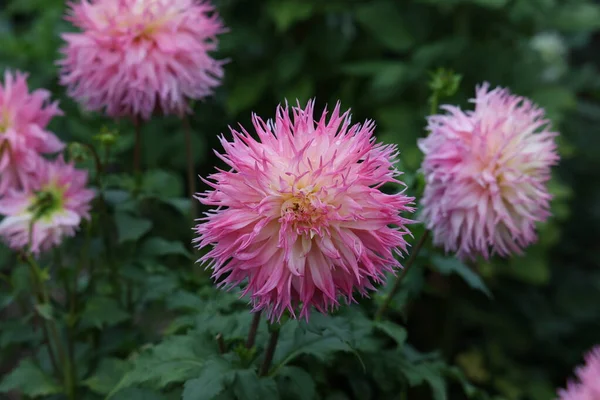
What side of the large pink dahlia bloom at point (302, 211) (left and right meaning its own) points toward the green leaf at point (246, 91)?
back

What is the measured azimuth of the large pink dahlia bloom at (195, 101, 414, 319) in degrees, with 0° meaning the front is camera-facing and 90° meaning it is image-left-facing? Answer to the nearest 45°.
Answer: approximately 0°
